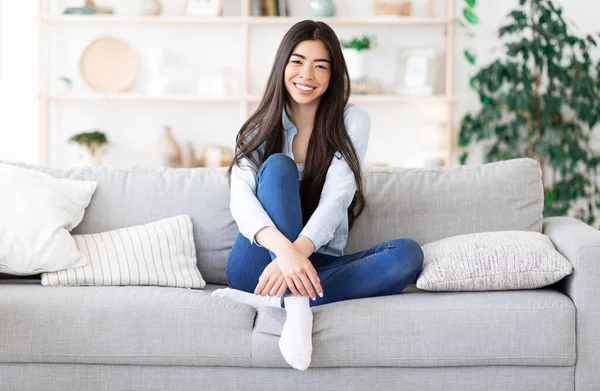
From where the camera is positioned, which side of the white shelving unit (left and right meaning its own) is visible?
front

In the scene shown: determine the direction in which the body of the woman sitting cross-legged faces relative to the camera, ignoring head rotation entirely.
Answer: toward the camera

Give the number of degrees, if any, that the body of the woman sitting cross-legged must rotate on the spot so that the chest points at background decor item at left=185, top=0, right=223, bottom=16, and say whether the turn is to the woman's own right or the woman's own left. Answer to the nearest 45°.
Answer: approximately 180°

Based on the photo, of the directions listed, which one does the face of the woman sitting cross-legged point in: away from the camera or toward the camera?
toward the camera

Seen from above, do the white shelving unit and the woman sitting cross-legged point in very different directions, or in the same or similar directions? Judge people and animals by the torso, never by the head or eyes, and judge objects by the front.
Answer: same or similar directions

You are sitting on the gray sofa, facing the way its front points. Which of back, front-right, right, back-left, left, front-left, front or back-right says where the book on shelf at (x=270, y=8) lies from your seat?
back

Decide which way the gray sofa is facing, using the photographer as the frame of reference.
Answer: facing the viewer

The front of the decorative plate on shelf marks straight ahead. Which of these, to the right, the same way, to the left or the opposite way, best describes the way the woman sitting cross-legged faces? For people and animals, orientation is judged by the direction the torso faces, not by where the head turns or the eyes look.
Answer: the same way

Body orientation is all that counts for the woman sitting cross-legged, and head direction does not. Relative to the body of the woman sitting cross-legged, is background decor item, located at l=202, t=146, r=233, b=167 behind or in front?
behind

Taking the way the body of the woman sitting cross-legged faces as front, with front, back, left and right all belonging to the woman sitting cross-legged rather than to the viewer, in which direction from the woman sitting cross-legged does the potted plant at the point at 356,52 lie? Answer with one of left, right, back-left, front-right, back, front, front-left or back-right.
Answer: back

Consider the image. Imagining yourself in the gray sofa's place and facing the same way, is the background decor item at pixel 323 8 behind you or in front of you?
behind

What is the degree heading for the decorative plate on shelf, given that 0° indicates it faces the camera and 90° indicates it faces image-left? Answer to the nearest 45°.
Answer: approximately 0°
